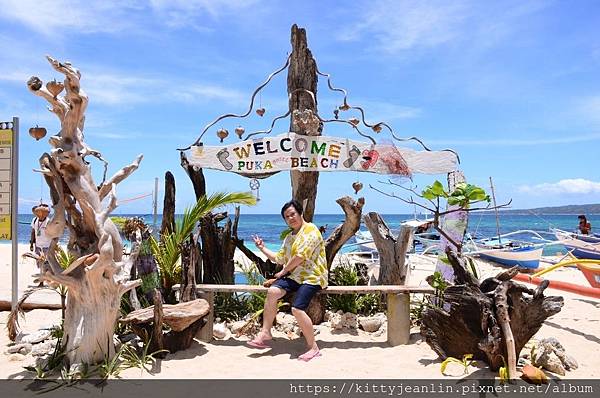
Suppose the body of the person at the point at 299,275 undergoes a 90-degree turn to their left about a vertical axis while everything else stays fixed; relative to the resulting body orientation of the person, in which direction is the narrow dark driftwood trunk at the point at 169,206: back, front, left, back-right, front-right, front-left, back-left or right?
back

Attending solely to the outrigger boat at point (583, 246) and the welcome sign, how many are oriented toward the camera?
1

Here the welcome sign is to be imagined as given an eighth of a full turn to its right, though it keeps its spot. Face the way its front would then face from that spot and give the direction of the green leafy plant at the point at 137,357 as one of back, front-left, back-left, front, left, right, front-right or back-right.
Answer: front

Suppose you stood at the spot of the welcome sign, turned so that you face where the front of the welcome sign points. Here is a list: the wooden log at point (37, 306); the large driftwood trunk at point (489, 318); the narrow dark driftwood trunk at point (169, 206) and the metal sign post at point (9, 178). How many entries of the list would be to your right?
3

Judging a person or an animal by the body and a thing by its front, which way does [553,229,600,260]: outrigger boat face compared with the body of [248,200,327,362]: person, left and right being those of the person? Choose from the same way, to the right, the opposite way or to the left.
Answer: to the right

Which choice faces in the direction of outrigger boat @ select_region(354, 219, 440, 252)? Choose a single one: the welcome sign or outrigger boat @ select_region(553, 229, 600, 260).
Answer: outrigger boat @ select_region(553, 229, 600, 260)

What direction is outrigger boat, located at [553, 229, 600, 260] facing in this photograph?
to the viewer's left

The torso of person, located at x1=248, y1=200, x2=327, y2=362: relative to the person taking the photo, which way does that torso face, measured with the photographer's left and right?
facing the viewer and to the left of the viewer

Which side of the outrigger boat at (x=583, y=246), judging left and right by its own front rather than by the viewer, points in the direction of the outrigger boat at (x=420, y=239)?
front

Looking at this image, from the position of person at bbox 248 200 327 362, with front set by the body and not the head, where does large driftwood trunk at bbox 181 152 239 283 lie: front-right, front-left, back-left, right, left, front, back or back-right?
right

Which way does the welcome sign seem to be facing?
toward the camera

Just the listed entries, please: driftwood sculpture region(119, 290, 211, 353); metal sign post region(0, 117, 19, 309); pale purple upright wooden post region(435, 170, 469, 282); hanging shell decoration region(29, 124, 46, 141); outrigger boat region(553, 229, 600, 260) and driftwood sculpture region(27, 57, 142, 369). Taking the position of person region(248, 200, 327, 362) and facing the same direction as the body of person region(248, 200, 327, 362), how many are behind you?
2

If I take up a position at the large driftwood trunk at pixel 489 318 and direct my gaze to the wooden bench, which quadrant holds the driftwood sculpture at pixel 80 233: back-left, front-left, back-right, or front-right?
front-left
